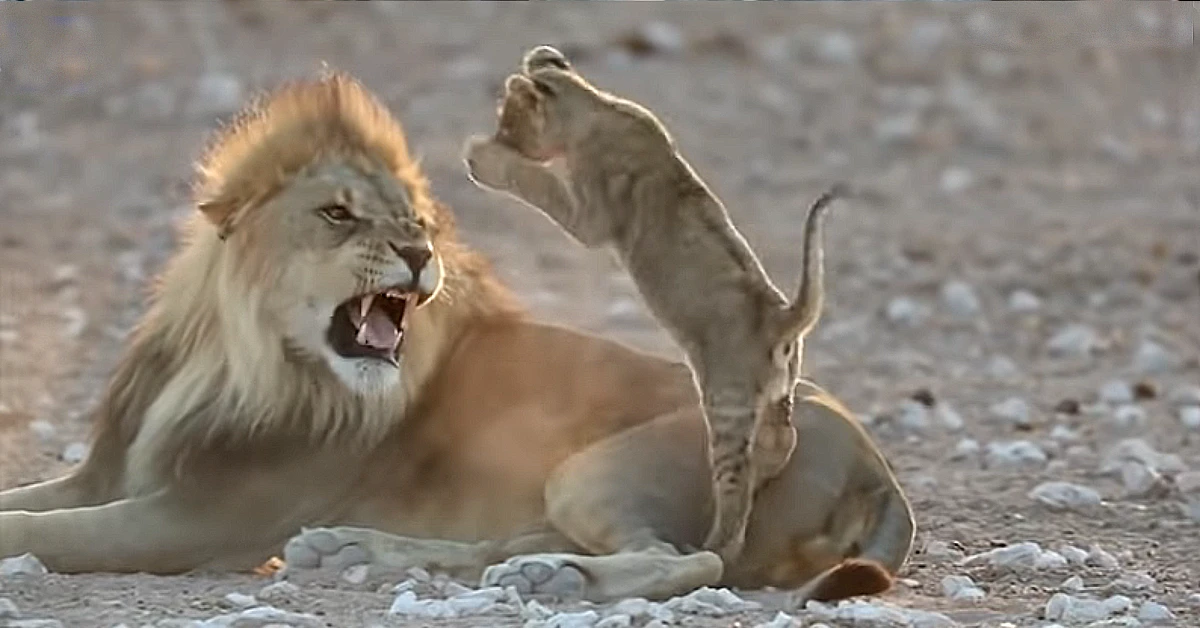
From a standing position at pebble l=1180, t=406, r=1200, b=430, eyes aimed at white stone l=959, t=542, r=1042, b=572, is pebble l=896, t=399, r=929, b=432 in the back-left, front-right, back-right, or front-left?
front-right

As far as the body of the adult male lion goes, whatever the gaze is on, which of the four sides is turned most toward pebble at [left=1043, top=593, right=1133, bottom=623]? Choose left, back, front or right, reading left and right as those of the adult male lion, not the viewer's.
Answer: back

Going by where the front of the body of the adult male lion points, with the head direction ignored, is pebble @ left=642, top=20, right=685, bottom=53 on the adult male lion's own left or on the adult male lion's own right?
on the adult male lion's own right

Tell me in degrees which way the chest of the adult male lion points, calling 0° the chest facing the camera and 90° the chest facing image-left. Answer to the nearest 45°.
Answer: approximately 90°

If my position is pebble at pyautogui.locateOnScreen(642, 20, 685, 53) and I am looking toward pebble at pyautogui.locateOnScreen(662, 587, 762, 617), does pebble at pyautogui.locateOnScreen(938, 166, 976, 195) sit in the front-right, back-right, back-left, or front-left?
front-left

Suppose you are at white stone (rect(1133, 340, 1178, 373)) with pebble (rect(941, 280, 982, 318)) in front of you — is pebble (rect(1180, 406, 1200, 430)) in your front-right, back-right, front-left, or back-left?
back-left

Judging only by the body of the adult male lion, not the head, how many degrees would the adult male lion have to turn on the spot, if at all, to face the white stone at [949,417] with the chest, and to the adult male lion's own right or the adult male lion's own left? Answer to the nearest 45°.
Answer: approximately 135° to the adult male lion's own right
